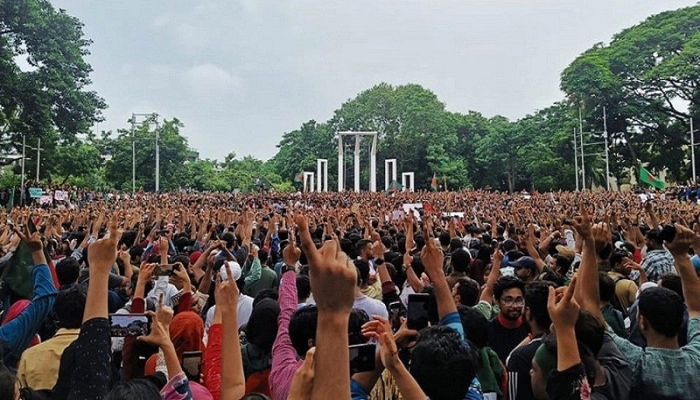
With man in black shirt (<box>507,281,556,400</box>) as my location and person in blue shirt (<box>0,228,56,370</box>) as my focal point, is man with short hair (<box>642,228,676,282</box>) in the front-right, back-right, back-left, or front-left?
back-right

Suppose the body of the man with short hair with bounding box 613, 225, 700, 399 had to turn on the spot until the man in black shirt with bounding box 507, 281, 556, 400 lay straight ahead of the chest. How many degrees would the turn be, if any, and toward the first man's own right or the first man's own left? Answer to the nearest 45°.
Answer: approximately 90° to the first man's own left

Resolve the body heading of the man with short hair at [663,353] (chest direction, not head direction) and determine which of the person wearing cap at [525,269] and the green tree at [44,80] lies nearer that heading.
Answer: the person wearing cap

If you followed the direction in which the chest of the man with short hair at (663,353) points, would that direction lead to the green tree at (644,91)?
yes

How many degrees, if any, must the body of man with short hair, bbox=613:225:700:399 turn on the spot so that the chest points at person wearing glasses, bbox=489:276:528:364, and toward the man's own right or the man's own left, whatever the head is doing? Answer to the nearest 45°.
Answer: approximately 45° to the man's own left

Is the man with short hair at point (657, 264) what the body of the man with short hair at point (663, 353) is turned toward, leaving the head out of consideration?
yes

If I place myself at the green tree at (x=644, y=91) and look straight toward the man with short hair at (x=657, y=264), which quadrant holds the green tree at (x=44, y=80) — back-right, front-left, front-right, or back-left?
front-right

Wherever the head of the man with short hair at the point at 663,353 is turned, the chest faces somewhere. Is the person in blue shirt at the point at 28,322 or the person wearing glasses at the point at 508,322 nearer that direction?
the person wearing glasses

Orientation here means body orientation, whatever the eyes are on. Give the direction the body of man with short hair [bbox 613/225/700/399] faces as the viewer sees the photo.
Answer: away from the camera

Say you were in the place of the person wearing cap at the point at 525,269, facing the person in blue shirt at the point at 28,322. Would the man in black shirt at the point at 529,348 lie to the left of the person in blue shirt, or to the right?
left

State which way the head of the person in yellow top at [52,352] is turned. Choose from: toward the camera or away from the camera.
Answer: away from the camera

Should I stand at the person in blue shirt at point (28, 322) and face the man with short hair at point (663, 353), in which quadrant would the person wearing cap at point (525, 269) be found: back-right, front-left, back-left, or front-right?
front-left

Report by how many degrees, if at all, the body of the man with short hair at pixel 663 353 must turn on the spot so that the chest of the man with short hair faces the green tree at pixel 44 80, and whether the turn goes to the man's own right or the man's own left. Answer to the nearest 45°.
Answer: approximately 45° to the man's own left
